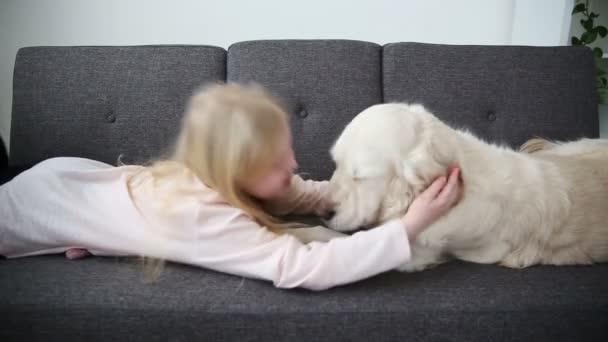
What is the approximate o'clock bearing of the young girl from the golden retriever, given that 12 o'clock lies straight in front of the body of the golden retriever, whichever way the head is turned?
The young girl is roughly at 11 o'clock from the golden retriever.

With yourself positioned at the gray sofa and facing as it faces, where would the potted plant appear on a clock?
The potted plant is roughly at 8 o'clock from the gray sofa.

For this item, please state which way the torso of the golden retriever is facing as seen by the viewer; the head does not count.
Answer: to the viewer's left

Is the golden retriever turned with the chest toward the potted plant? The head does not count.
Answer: no

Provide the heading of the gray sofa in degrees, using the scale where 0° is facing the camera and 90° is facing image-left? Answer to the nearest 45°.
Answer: approximately 0°

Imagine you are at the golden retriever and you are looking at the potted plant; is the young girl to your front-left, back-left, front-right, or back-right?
back-left
